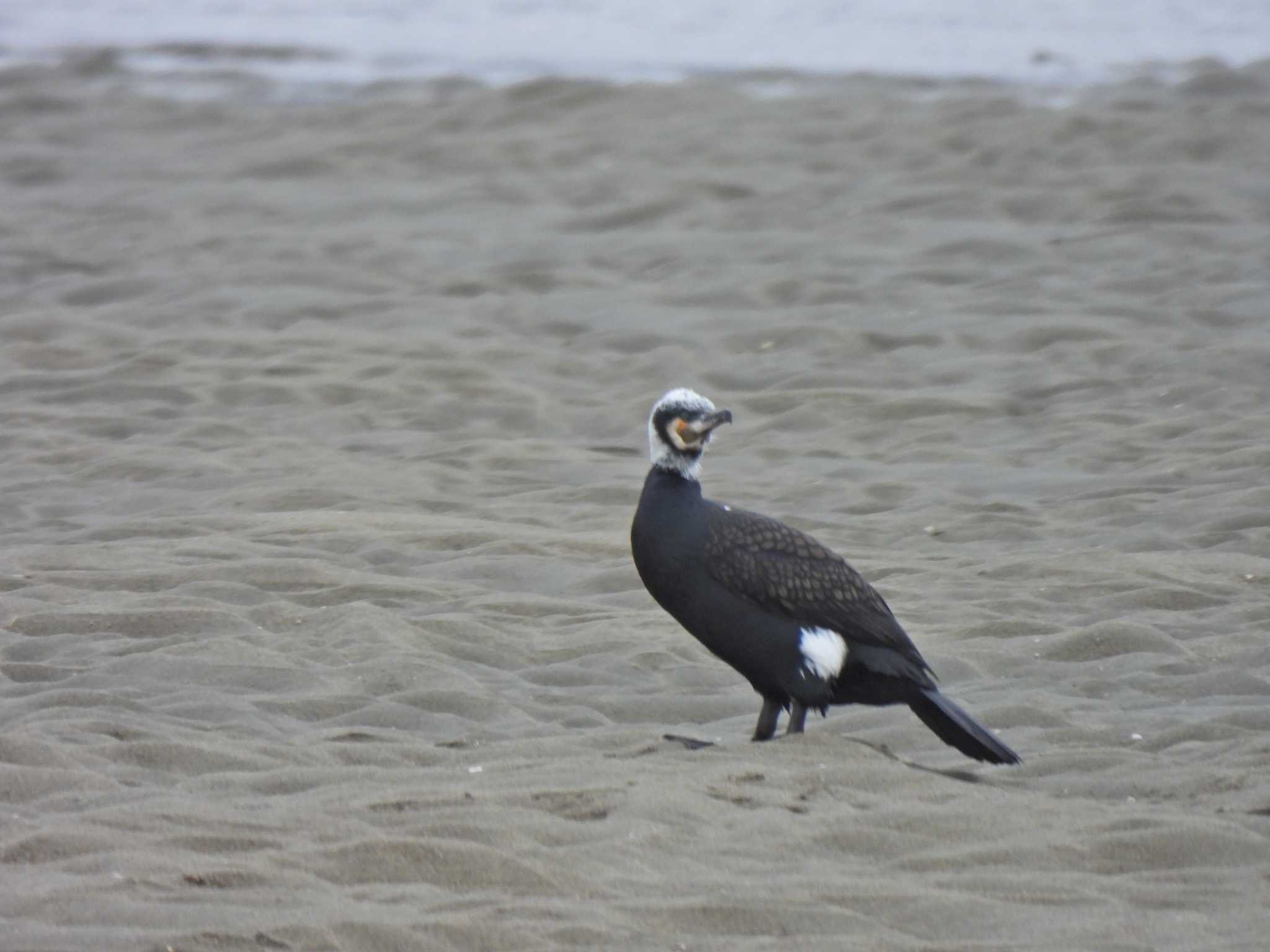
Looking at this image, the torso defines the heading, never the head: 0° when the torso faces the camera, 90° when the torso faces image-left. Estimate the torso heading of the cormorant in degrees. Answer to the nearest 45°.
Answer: approximately 90°
